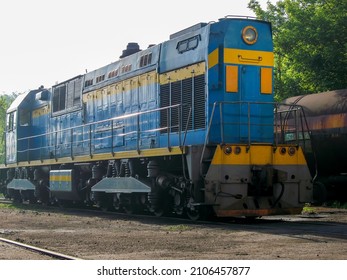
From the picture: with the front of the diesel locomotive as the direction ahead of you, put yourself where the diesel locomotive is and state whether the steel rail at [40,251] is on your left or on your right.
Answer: on your right

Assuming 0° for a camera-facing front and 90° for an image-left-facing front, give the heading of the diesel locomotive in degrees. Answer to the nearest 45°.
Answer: approximately 315°

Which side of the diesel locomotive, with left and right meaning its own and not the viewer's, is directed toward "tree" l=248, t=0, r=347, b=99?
left
